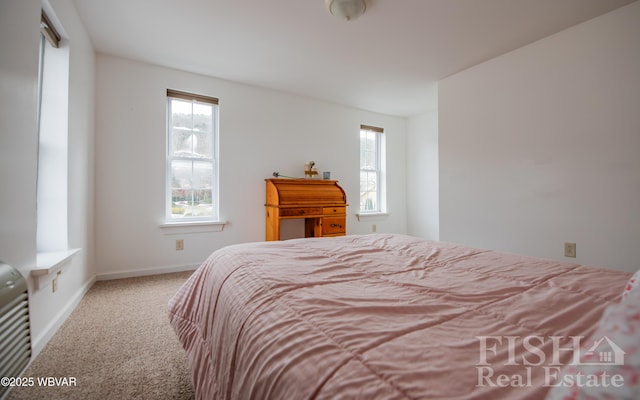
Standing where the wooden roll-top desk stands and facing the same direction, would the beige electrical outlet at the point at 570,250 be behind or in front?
in front

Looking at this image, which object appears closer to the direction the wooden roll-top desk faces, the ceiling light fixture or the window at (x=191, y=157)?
the ceiling light fixture

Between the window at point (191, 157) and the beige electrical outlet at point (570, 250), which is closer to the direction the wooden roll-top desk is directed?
the beige electrical outlet

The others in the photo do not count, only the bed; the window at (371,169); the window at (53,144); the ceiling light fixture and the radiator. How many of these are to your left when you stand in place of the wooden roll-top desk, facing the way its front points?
1

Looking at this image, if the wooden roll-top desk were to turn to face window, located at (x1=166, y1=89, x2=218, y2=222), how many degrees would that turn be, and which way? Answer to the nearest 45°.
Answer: approximately 135° to its right

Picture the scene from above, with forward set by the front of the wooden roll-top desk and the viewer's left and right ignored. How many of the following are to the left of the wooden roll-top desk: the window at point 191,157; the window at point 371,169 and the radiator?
1

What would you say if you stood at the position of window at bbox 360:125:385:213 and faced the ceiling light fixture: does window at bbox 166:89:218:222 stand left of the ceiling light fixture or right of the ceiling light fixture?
right

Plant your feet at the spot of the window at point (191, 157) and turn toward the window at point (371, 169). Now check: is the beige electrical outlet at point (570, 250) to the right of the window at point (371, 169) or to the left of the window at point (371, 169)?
right

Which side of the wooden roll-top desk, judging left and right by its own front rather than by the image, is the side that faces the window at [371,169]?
left

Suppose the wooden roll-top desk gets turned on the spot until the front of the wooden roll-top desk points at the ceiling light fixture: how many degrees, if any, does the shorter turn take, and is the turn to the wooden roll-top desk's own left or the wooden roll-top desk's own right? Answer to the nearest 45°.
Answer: approximately 45° to the wooden roll-top desk's own right

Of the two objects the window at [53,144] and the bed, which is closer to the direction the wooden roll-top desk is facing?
the bed

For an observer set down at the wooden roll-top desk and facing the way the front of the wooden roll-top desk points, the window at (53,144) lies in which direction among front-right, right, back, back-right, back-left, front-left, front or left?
right

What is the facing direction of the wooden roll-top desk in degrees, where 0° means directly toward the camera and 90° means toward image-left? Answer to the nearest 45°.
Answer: approximately 315°
